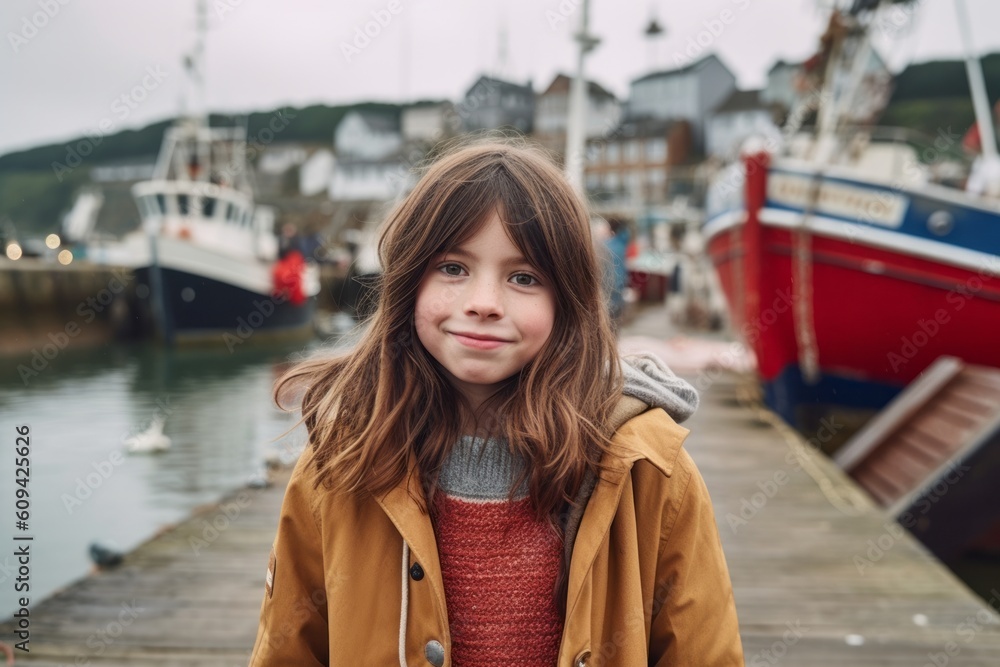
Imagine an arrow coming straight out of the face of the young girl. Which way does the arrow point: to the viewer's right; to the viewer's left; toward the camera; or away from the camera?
toward the camera

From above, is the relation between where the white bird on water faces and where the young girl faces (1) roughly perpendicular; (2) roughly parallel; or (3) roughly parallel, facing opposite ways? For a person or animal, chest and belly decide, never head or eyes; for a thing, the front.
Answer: roughly perpendicular

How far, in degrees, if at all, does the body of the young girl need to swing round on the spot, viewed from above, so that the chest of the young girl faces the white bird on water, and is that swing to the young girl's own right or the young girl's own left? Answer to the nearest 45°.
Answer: approximately 135° to the young girl's own right

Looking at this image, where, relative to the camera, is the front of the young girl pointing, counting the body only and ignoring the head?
toward the camera

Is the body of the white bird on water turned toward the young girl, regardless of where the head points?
no
